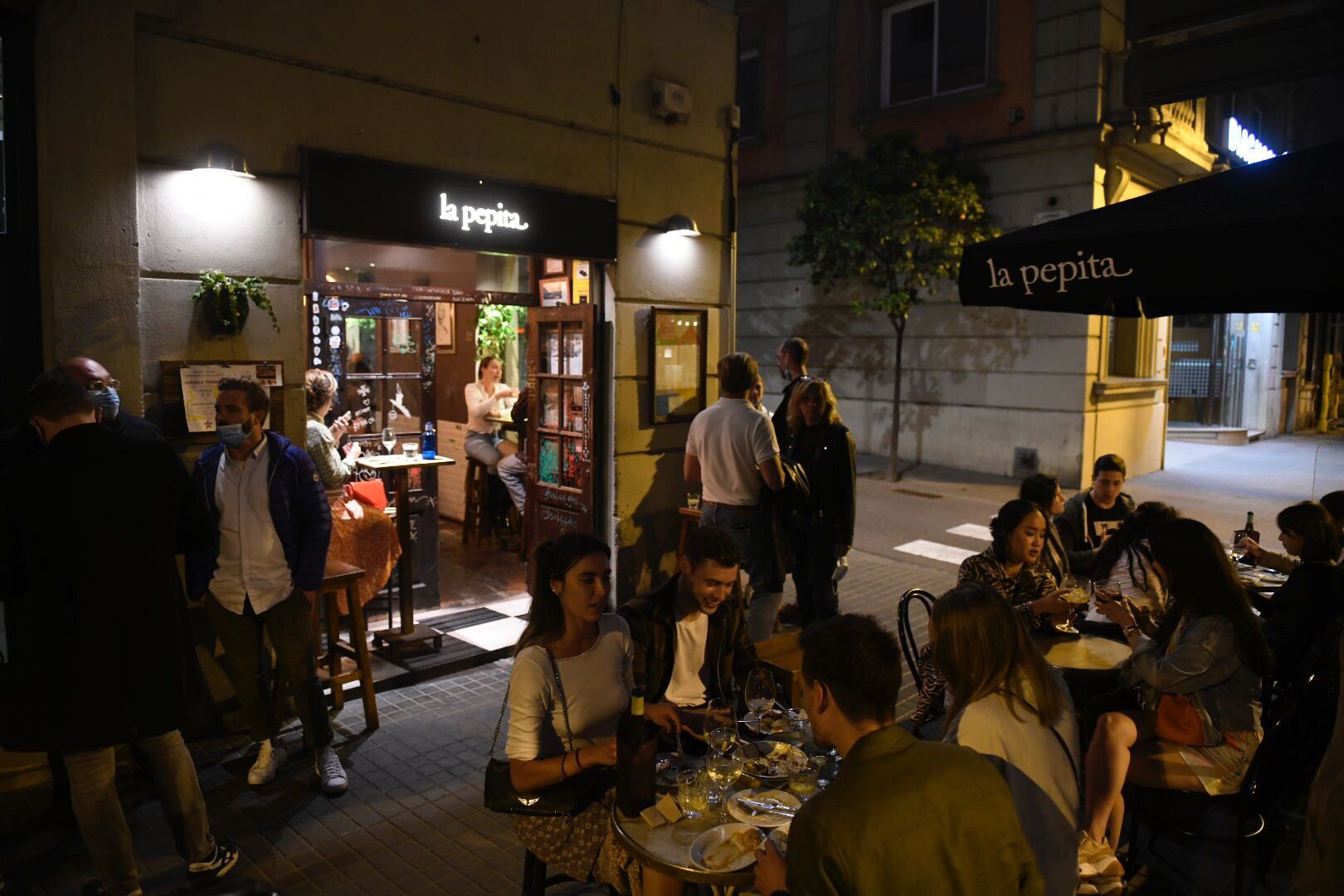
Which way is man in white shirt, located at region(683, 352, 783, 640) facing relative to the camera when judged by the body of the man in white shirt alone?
away from the camera

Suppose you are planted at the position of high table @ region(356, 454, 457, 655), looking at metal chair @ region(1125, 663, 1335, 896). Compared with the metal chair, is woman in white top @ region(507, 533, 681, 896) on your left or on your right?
right

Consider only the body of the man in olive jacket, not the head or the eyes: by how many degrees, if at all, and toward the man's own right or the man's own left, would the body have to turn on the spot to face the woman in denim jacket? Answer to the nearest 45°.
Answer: approximately 90° to the man's own right

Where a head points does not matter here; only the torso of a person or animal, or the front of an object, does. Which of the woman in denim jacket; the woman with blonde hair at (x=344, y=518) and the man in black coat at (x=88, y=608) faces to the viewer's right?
the woman with blonde hair

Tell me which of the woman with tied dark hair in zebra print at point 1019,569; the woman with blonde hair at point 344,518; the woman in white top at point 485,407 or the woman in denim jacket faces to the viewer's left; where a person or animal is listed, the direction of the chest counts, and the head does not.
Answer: the woman in denim jacket

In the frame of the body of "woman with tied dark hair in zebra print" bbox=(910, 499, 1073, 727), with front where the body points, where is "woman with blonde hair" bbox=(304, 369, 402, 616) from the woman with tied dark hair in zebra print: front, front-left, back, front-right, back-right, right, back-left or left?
back-right

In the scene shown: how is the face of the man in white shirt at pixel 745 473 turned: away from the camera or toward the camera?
away from the camera

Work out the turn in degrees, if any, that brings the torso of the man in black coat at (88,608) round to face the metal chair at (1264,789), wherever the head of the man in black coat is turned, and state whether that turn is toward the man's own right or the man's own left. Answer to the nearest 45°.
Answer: approximately 135° to the man's own right

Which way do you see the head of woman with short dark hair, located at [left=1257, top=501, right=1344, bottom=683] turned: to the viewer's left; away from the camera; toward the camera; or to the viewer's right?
to the viewer's left

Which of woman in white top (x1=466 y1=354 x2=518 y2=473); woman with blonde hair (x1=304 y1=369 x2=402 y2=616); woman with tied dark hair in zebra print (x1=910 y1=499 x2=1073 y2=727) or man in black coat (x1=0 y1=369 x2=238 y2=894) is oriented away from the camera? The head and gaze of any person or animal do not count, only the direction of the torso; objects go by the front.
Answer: the man in black coat

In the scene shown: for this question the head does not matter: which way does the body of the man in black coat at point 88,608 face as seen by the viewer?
away from the camera

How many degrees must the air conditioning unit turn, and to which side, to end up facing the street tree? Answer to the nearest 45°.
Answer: approximately 90° to its left

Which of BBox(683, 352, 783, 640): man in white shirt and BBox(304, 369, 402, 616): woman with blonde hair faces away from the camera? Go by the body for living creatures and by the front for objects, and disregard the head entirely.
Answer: the man in white shirt

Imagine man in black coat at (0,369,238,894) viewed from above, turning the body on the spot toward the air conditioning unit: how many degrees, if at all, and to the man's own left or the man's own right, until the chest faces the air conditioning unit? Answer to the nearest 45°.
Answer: approximately 45° to the man's own right

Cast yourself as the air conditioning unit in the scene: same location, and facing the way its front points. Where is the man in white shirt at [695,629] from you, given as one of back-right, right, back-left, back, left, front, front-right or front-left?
front-right

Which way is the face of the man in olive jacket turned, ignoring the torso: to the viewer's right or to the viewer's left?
to the viewer's left

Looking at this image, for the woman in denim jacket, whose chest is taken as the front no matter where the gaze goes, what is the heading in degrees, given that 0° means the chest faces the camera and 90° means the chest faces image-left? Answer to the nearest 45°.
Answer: approximately 90°

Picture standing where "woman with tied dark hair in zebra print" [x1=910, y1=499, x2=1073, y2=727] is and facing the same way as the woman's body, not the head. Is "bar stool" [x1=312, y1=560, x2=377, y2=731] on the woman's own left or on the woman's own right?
on the woman's own right

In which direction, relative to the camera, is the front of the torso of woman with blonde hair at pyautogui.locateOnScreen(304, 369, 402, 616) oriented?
to the viewer's right
